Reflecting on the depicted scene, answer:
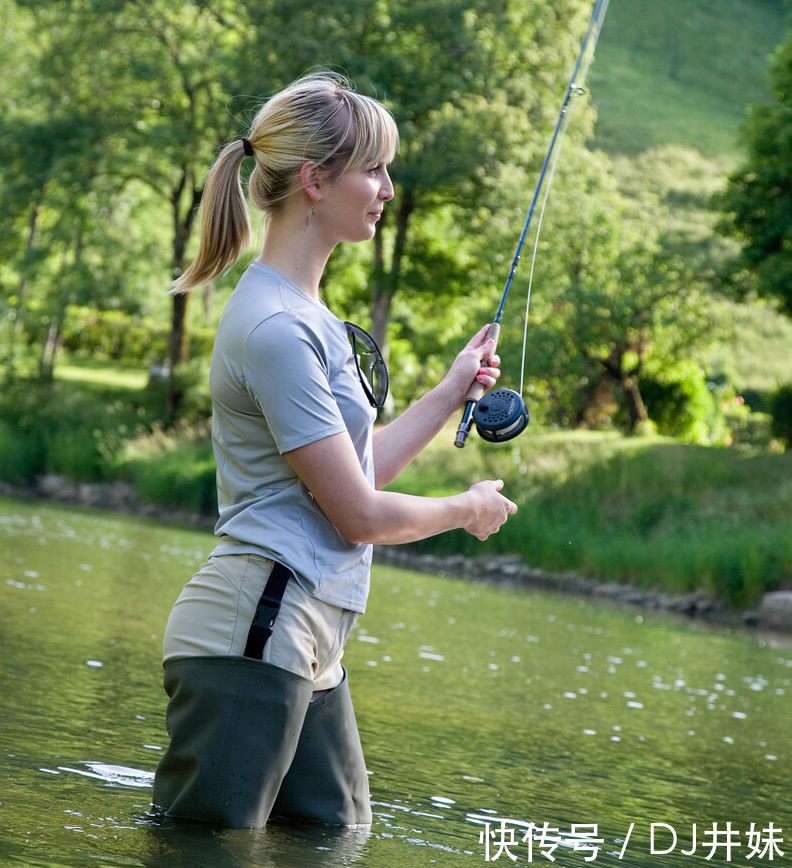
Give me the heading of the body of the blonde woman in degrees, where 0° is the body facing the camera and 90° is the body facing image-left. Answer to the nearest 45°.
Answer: approximately 270°

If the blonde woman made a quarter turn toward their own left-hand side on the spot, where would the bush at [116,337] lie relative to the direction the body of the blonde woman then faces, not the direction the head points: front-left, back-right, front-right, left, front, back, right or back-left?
front

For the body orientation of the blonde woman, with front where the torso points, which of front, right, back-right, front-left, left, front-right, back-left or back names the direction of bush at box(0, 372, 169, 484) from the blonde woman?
left

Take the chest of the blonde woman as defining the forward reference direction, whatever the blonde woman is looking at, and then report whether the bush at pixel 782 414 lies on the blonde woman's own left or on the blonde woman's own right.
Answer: on the blonde woman's own left

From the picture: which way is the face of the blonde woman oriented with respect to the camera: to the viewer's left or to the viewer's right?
to the viewer's right
